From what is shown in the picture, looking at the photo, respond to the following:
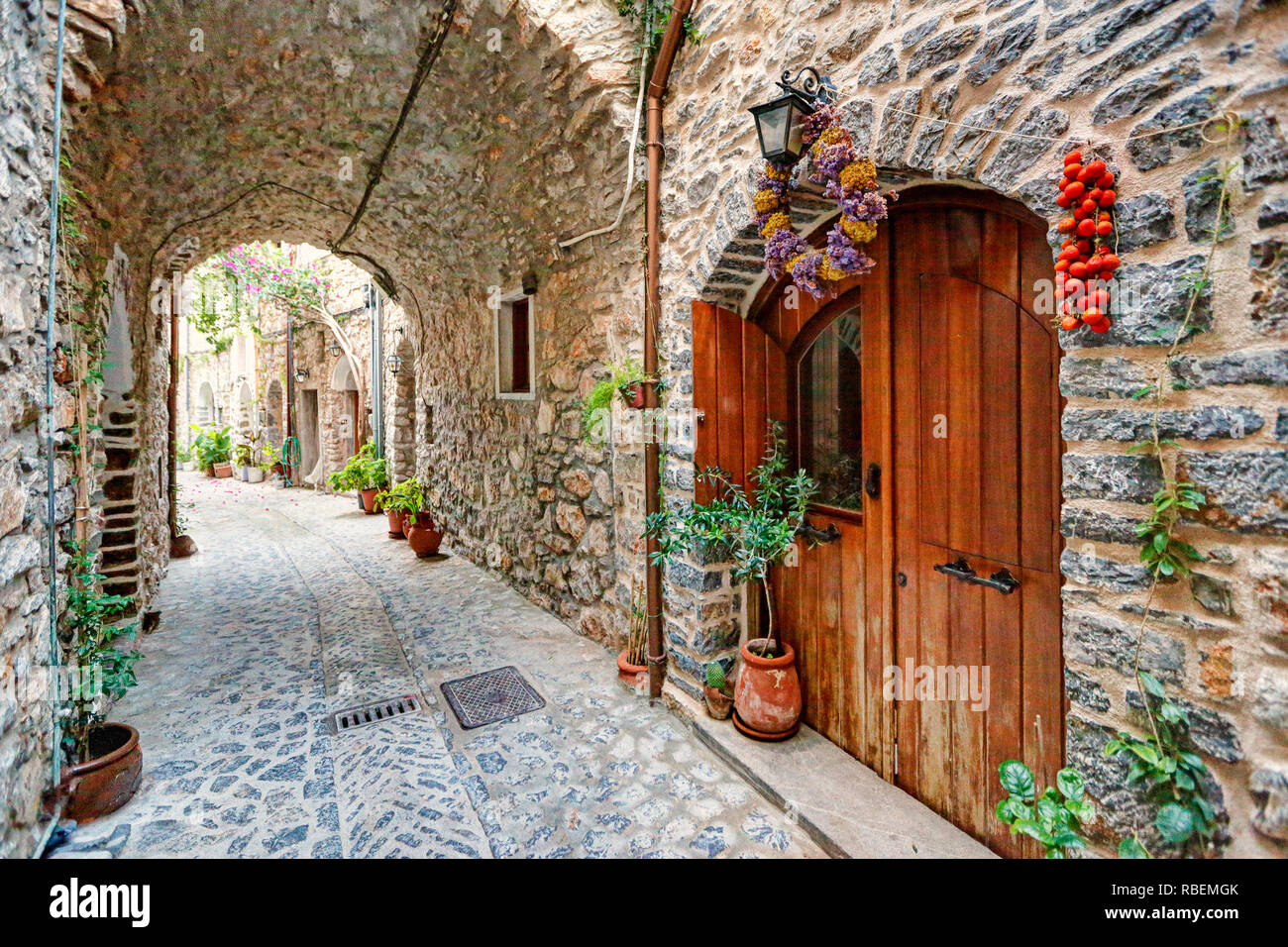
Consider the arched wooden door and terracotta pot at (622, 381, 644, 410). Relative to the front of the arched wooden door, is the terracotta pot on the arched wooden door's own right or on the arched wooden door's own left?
on the arched wooden door's own right

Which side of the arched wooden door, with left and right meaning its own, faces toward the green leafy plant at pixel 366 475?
right

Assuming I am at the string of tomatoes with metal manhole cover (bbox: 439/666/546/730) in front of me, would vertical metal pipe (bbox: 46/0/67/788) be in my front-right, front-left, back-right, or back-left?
front-left

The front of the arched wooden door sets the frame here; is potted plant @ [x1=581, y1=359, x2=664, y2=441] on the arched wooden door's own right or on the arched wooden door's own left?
on the arched wooden door's own right

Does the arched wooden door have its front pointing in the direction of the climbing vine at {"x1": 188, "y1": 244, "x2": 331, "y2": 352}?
no

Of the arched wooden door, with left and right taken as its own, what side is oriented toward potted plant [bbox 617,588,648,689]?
right

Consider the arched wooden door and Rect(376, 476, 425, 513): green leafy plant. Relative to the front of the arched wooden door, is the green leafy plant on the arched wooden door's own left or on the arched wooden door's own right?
on the arched wooden door's own right

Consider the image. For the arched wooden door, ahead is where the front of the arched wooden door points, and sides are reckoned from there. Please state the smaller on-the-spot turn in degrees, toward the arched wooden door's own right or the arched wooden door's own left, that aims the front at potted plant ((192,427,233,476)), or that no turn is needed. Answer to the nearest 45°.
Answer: approximately 90° to the arched wooden door's own right

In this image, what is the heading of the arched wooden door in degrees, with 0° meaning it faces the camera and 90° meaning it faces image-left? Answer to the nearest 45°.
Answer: approximately 45°

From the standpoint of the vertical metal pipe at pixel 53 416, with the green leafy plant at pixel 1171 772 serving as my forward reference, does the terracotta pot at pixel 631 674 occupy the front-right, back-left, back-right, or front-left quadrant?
front-left

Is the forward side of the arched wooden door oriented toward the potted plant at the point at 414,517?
no
